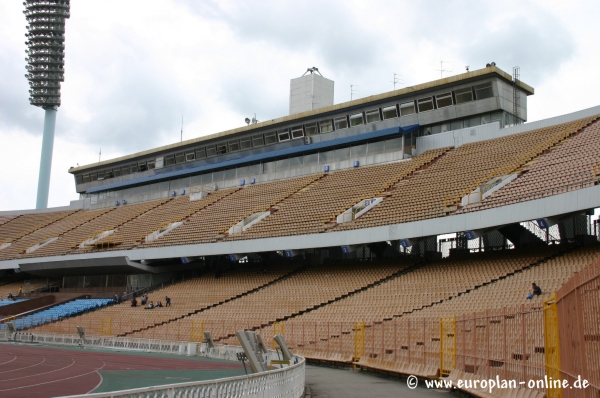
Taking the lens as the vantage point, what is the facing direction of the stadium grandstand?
facing the viewer and to the left of the viewer

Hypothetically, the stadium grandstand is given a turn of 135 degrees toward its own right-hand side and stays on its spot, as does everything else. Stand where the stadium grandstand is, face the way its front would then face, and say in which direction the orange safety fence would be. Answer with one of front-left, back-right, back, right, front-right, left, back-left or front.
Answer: back
